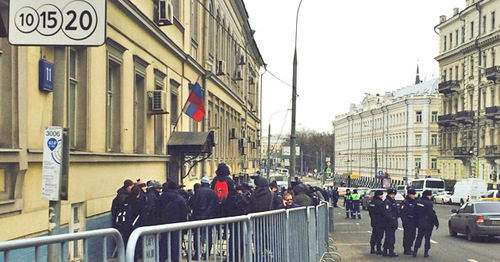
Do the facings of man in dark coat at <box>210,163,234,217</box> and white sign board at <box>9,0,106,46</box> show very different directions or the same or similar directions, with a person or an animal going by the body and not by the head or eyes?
very different directions

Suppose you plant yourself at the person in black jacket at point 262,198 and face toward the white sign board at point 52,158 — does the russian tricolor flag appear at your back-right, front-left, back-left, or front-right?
back-right

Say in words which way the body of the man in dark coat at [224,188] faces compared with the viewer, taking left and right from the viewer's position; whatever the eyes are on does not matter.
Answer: facing away from the viewer

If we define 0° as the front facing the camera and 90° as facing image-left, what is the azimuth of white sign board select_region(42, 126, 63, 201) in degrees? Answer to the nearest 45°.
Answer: approximately 0°

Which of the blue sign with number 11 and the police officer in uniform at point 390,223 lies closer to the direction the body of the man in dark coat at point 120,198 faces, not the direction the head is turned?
the police officer in uniform

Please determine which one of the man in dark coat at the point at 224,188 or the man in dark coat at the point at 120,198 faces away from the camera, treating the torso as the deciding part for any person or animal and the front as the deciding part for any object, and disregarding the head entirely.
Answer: the man in dark coat at the point at 224,188
